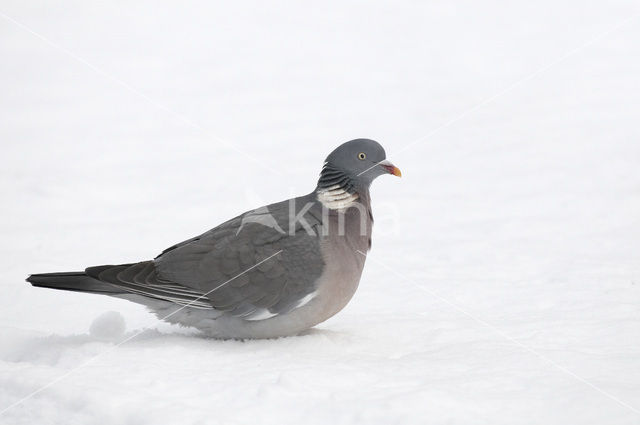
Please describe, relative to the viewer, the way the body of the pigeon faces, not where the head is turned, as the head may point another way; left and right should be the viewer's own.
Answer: facing to the right of the viewer
